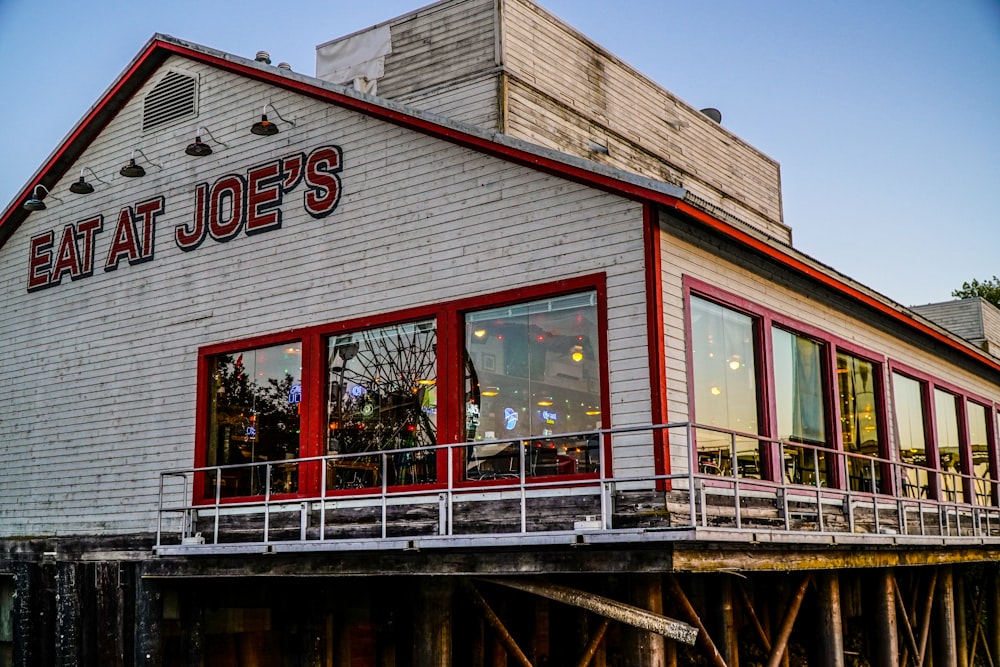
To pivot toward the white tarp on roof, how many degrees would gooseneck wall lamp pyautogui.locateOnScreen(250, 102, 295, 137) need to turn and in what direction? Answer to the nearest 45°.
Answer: approximately 135° to its right

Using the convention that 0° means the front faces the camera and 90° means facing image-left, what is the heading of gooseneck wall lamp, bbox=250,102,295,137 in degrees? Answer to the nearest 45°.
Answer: approximately 45°

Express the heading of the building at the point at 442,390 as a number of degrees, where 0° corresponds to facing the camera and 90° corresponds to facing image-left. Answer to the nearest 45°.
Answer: approximately 45°
